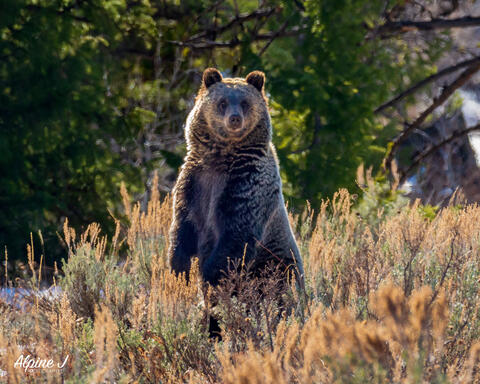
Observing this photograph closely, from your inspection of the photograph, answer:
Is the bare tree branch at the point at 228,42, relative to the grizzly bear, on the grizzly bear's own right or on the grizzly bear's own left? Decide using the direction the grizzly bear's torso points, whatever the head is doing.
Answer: on the grizzly bear's own right

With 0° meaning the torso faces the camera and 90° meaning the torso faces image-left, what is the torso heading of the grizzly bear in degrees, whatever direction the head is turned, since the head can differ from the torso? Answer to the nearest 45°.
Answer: approximately 45°

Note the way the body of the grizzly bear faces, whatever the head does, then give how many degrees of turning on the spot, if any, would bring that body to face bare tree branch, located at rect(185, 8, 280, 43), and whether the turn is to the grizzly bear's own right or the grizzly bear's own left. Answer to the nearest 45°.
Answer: approximately 135° to the grizzly bear's own right

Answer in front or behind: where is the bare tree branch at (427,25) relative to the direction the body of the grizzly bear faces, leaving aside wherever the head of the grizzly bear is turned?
behind
